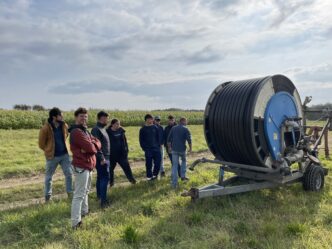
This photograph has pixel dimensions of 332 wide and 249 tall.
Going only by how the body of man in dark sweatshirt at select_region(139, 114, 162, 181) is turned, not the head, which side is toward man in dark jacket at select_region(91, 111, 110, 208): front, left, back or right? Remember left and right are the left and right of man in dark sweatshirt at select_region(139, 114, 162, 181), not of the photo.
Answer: front

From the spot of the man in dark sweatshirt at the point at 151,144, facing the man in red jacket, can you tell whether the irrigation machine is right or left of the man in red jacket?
left

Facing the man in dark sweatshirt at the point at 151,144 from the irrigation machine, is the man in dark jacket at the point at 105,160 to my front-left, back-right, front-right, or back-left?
front-left

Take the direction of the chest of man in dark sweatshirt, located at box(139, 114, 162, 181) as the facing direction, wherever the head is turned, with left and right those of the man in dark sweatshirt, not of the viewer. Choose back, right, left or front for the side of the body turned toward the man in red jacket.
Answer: front

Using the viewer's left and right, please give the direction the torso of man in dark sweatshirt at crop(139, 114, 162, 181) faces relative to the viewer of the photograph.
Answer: facing the viewer

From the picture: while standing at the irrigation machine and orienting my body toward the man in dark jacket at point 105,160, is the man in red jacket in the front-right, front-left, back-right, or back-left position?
front-left

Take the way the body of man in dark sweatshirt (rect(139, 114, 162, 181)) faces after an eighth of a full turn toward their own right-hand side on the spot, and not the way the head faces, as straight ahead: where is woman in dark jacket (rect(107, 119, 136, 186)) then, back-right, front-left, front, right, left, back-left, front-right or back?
front
